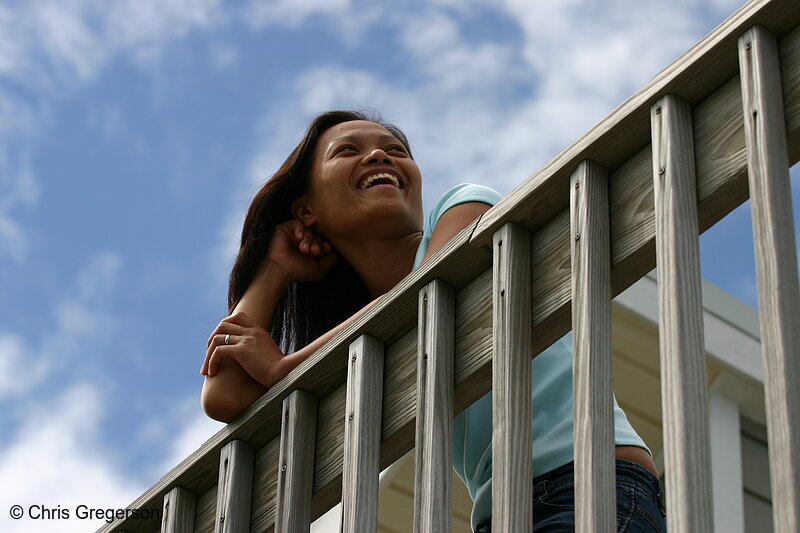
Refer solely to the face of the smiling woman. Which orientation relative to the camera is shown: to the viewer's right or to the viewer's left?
to the viewer's right

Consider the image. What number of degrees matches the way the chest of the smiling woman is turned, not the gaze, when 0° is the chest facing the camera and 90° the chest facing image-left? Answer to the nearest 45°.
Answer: approximately 45°
